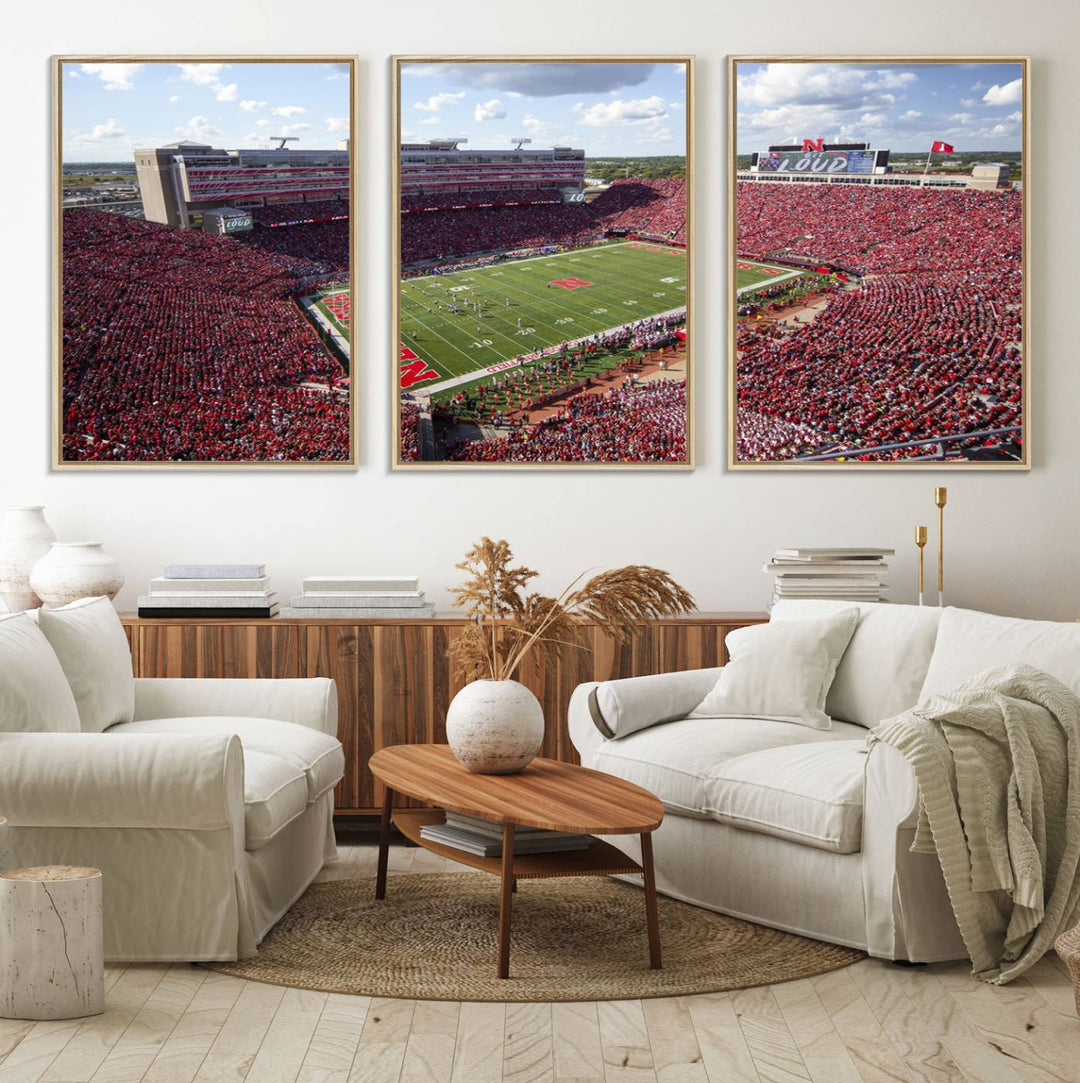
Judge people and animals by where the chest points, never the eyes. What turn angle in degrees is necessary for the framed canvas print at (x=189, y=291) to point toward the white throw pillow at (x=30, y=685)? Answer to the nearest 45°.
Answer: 0° — it already faces it

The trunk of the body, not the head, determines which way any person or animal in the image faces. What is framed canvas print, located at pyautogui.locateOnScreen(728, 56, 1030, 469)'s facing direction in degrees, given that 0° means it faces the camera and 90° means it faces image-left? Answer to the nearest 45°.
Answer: approximately 0°

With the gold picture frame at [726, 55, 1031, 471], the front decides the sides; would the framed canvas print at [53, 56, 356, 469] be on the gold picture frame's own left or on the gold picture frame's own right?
on the gold picture frame's own right

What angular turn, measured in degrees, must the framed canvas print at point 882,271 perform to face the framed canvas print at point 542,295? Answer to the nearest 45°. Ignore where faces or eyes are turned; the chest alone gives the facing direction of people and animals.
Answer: approximately 90° to its right

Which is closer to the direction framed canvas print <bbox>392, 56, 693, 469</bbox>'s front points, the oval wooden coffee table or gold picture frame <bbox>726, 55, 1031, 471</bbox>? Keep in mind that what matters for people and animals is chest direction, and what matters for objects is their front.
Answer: the oval wooden coffee table

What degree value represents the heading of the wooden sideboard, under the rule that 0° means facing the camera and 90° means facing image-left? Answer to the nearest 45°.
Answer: approximately 0°

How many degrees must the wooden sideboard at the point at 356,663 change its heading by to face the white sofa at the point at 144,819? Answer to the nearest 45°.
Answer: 0° — it already faces it

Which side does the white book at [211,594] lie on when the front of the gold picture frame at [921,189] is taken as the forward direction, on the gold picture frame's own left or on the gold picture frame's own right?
on the gold picture frame's own right
